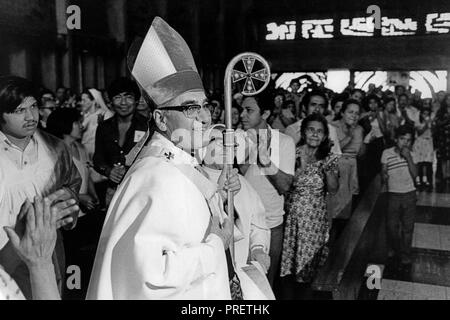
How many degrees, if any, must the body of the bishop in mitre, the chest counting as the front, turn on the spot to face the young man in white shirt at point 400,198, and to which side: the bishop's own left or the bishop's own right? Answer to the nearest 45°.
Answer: approximately 45° to the bishop's own left

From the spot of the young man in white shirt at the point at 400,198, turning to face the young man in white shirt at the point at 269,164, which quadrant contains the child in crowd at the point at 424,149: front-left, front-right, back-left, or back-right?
back-right

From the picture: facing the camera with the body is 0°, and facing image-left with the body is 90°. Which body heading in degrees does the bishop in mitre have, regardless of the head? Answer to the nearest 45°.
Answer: approximately 270°
